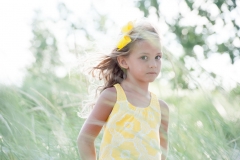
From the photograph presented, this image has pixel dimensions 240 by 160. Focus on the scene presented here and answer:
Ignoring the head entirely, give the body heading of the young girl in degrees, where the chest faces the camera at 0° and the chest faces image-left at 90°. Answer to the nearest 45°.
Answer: approximately 315°
